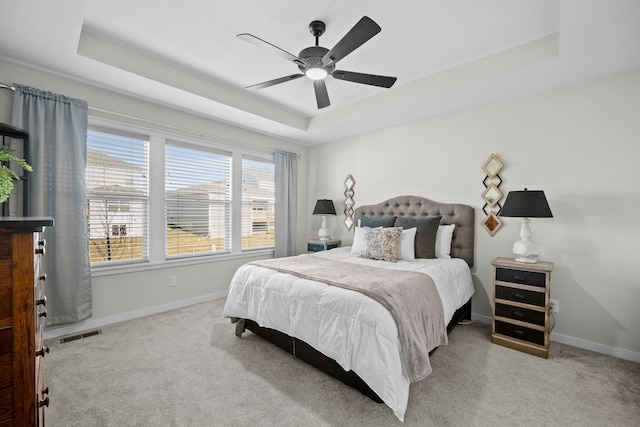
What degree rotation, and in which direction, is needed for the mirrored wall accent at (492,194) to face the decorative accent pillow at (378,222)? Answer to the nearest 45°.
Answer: approximately 90° to its right

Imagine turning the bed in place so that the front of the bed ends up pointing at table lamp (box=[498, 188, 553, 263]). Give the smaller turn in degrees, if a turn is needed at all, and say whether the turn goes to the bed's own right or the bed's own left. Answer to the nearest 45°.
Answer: approximately 135° to the bed's own left

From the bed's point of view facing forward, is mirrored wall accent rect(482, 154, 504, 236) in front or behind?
behind

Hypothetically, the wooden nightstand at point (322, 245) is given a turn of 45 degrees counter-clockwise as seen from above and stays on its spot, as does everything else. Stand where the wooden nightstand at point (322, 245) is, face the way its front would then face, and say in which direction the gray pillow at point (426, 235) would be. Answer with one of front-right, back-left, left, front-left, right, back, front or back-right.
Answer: front-left

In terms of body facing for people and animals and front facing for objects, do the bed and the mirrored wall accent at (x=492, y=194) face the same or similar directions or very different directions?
same or similar directions

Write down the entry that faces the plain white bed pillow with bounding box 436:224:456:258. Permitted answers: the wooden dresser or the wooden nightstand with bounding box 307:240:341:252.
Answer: the wooden dresser

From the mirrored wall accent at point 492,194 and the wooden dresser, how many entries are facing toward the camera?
1

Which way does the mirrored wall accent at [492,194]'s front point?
toward the camera

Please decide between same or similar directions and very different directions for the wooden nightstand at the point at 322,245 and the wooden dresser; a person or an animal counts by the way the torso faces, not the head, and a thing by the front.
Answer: very different directions

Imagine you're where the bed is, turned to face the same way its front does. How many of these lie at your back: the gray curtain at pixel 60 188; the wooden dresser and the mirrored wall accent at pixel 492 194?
1

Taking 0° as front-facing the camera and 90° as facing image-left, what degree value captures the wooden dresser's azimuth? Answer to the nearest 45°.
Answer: approximately 270°

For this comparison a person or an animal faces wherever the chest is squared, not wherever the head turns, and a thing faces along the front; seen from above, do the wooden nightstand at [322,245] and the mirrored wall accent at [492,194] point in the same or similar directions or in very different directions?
same or similar directions

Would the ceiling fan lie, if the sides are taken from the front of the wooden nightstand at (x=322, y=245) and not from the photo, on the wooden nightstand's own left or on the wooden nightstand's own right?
on the wooden nightstand's own left

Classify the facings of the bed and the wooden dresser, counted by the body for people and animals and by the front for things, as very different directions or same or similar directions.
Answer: very different directions

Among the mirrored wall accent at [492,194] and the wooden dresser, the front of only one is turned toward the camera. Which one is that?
the mirrored wall accent

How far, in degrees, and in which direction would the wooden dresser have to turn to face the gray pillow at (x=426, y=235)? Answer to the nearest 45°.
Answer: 0° — it already faces it
